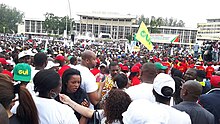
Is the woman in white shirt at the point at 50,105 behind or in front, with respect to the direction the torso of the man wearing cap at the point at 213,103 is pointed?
behind

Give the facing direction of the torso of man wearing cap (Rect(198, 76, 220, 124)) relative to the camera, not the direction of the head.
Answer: away from the camera
